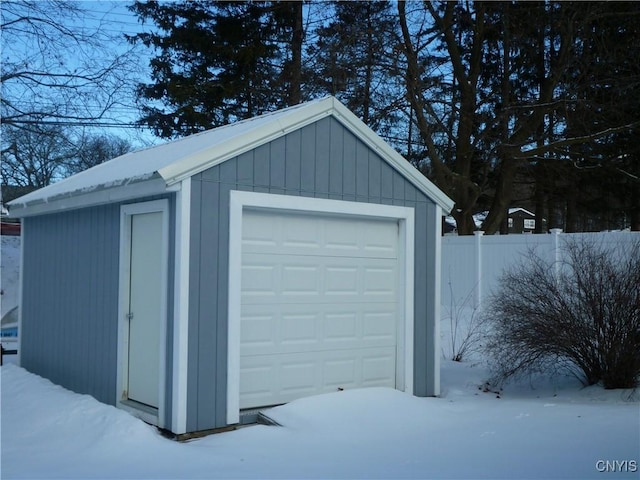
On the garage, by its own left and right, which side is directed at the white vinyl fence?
left

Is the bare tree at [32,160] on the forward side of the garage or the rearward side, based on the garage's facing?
on the rearward side

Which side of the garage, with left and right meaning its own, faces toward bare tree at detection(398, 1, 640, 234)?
left

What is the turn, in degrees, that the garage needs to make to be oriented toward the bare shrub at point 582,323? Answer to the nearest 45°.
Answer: approximately 45° to its left

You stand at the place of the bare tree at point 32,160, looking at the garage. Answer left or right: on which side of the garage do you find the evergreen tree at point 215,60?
left

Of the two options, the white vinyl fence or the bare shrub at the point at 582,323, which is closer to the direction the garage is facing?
the bare shrub

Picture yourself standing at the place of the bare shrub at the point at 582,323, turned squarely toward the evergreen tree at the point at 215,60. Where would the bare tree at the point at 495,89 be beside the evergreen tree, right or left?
right

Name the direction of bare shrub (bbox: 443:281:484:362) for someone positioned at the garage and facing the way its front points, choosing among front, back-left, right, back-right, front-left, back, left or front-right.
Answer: left

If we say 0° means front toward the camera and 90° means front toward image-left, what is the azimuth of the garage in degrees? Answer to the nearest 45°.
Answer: approximately 315°

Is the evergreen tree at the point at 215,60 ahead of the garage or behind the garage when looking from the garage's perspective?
behind
